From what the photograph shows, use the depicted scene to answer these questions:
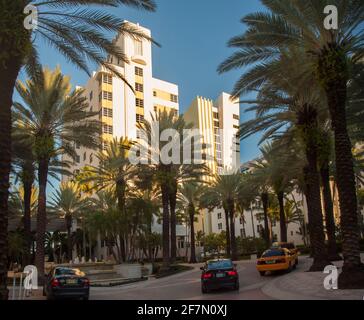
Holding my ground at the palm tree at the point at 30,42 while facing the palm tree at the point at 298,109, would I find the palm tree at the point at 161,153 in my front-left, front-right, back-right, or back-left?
front-left

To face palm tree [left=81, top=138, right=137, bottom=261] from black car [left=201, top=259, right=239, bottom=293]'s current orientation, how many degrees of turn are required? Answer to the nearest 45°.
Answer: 0° — it already faces it

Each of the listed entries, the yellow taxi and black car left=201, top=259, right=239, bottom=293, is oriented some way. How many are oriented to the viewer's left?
0

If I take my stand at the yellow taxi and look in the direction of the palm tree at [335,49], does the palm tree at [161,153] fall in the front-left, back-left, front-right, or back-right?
back-right

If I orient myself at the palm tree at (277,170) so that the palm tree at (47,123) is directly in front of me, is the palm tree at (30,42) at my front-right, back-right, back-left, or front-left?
front-left

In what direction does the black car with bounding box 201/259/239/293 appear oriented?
away from the camera

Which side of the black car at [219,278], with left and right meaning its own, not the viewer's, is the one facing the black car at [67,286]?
left
